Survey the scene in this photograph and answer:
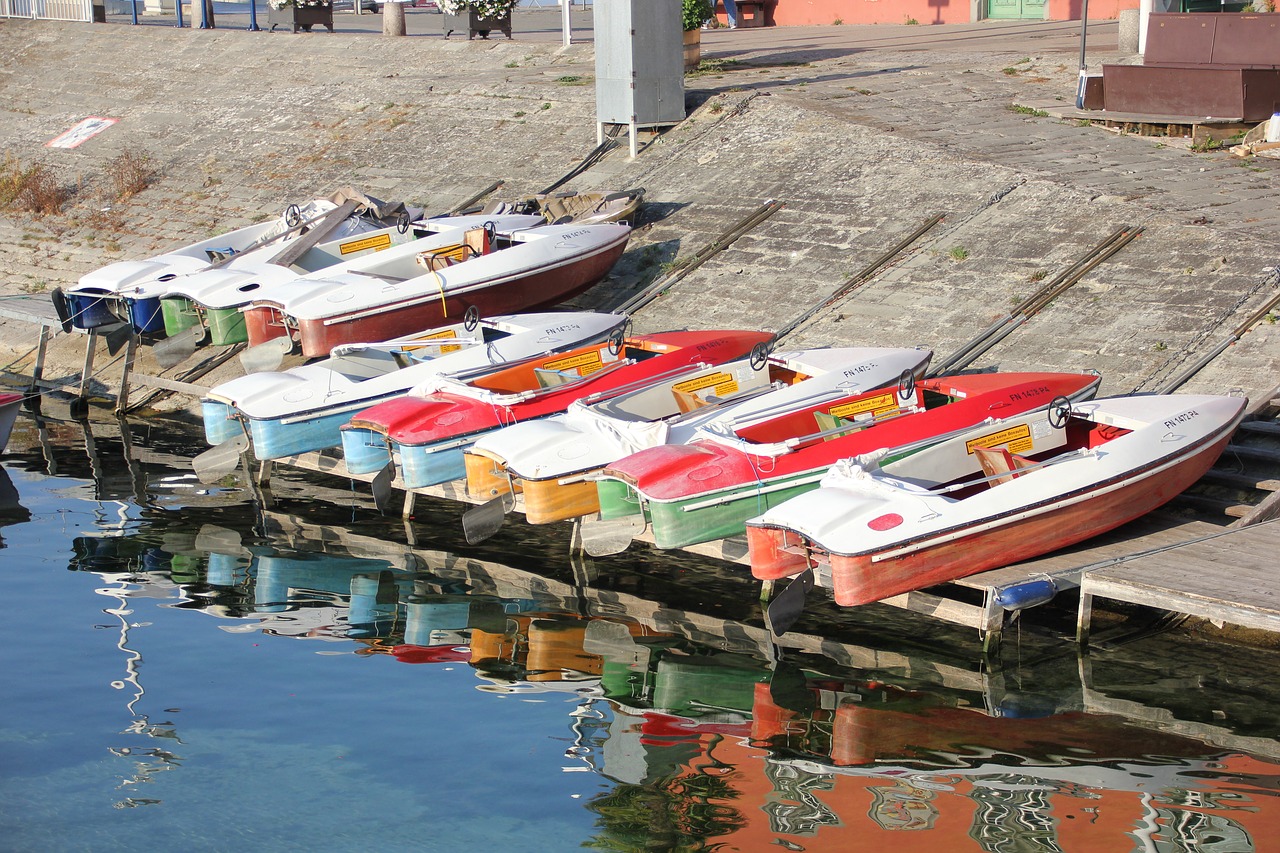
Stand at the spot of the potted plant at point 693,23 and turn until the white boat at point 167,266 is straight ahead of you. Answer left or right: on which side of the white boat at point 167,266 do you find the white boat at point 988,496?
left

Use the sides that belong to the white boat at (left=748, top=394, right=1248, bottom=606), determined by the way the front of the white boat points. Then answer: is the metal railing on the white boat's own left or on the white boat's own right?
on the white boat's own left

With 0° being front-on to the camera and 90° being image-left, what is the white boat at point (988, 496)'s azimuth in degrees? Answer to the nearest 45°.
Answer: approximately 225°

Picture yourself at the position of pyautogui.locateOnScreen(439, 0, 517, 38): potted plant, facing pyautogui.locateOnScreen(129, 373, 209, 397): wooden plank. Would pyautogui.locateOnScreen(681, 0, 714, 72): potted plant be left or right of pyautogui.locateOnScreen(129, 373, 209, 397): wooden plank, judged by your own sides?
left

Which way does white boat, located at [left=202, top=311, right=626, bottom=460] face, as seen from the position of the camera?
facing away from the viewer and to the right of the viewer

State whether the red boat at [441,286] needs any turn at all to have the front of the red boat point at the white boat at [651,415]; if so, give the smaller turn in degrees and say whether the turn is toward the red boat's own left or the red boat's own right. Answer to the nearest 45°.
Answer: approximately 135° to the red boat's own right

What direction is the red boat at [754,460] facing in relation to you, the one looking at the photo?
facing away from the viewer and to the right of the viewer

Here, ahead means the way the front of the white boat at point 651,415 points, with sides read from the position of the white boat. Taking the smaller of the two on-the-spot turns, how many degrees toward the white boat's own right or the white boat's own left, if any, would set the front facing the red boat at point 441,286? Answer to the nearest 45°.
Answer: approximately 90° to the white boat's own left

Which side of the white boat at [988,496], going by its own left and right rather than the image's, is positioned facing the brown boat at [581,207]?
left

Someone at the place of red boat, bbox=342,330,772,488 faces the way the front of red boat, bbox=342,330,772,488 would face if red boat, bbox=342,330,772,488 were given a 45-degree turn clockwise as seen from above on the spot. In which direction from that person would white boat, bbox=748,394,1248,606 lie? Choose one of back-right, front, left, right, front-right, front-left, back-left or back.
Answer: front-right

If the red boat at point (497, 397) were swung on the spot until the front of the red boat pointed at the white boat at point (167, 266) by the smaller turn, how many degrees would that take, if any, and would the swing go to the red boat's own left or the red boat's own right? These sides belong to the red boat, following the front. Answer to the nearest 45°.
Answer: approximately 90° to the red boat's own left

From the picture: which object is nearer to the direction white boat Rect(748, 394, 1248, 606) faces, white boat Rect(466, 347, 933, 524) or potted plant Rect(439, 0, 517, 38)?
the potted plant
